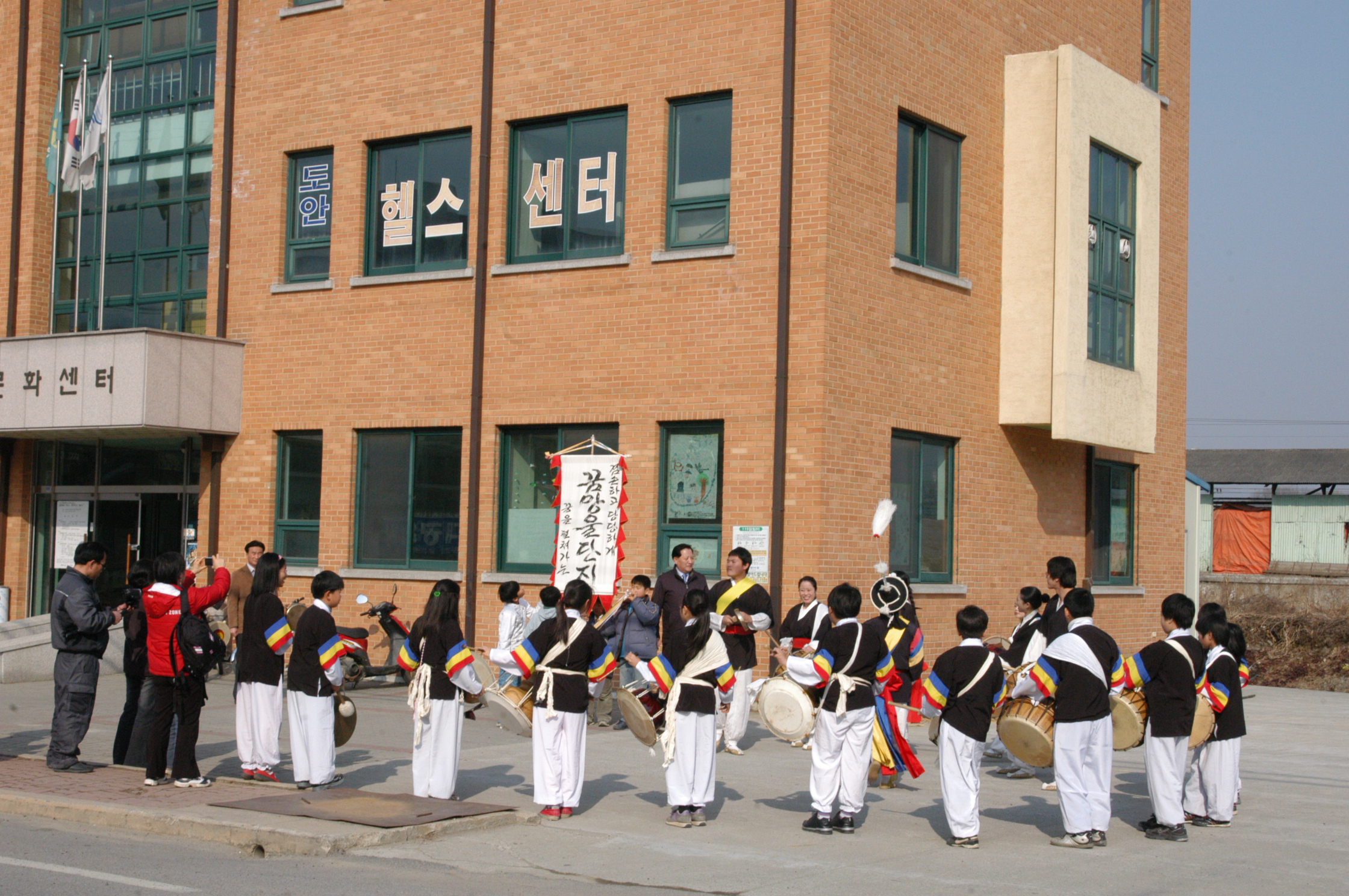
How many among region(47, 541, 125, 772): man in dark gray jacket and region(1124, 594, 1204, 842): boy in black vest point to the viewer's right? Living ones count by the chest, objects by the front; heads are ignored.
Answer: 1

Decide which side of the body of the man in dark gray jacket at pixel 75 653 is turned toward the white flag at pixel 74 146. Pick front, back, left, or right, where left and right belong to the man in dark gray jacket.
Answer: left

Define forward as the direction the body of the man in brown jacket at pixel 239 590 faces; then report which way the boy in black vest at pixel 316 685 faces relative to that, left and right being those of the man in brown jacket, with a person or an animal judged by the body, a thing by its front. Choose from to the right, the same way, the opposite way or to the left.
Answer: to the left

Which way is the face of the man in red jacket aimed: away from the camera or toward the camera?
away from the camera

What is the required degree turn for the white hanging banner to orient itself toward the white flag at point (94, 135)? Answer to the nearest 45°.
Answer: approximately 135° to its right

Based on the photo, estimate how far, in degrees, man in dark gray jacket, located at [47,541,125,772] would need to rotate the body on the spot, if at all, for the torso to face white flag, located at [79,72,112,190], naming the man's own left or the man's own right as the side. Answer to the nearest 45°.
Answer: approximately 90° to the man's own left

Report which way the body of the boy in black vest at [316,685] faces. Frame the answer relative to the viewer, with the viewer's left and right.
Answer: facing away from the viewer and to the right of the viewer

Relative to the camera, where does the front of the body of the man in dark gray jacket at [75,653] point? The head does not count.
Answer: to the viewer's right
